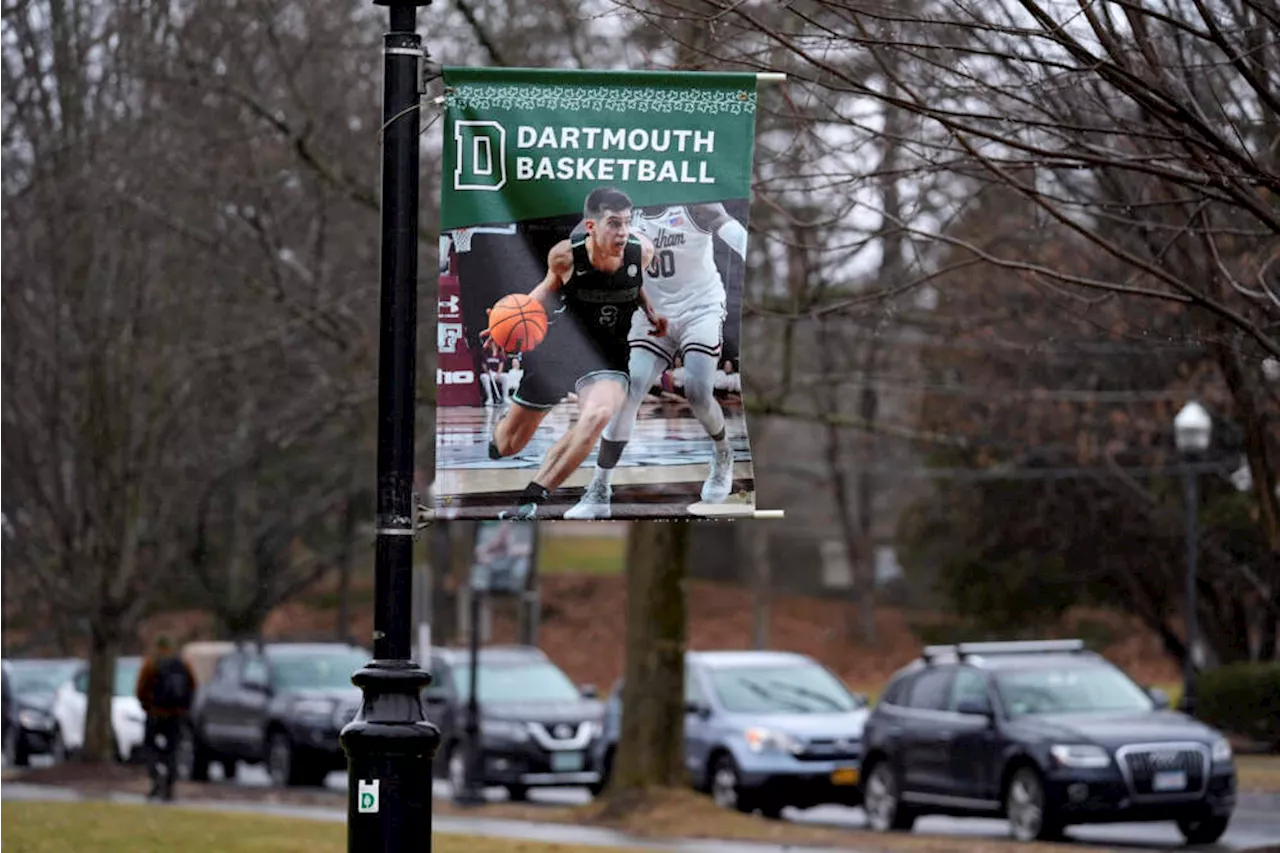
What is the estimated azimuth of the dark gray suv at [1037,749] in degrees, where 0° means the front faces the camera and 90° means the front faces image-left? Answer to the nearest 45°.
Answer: approximately 315°

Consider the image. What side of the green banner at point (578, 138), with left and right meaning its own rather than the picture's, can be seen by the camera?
front

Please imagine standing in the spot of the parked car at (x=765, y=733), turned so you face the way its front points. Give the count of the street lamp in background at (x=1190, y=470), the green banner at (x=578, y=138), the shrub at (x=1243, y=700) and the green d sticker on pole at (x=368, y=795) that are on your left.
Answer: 2

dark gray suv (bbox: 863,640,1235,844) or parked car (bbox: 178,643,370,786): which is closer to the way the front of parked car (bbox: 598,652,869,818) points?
the dark gray suv

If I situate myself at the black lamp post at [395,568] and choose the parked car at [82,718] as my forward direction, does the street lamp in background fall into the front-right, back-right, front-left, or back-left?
front-right

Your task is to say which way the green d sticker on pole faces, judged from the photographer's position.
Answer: facing the viewer

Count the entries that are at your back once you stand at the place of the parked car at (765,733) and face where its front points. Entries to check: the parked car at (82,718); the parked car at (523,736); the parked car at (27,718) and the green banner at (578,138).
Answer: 3

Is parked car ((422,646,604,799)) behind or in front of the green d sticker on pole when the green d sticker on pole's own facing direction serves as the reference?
behind

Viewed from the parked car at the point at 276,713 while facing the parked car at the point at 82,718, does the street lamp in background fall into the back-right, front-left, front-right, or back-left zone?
back-right

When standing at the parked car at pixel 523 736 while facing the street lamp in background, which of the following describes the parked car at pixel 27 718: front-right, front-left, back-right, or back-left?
back-left

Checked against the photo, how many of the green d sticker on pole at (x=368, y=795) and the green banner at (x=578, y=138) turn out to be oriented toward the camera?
2

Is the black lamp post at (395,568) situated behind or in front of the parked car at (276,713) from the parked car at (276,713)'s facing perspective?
in front

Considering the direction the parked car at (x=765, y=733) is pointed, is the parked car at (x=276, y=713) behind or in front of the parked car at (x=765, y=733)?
behind

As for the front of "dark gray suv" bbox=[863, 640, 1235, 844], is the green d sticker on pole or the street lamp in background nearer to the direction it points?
the green d sticker on pole
